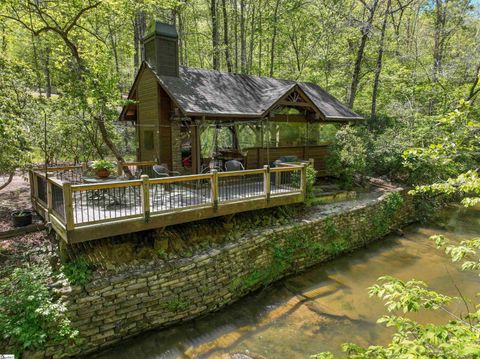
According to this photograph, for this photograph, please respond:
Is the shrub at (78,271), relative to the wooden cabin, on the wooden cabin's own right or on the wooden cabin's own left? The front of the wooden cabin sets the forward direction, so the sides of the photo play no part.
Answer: on the wooden cabin's own right

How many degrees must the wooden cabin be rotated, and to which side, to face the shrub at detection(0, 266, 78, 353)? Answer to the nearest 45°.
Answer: approximately 45° to its right

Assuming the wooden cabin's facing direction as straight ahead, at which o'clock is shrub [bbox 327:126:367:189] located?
The shrub is roughly at 10 o'clock from the wooden cabin.

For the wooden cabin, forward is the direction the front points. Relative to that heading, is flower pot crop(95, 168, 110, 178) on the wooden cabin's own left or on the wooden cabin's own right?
on the wooden cabin's own right

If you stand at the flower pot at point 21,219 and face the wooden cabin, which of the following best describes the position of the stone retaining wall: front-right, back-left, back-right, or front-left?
front-right

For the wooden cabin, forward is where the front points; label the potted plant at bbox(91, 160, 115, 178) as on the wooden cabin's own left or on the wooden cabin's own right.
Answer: on the wooden cabin's own right

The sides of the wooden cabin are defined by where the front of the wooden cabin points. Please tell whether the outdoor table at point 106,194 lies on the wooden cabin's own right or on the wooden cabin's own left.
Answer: on the wooden cabin's own right

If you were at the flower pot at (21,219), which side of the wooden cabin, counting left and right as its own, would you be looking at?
right
